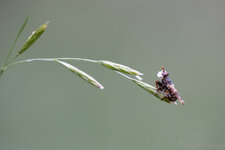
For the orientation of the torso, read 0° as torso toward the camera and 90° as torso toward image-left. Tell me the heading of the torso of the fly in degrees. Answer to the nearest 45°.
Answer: approximately 90°
